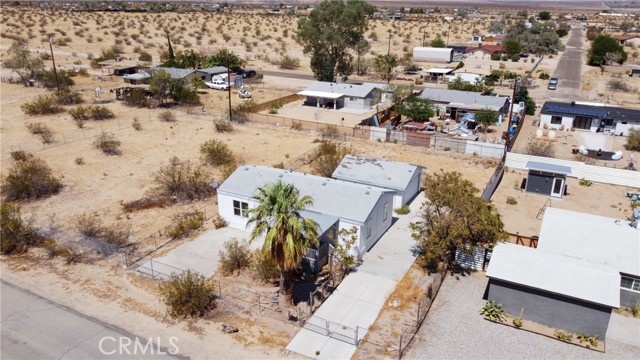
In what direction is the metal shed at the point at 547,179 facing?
toward the camera

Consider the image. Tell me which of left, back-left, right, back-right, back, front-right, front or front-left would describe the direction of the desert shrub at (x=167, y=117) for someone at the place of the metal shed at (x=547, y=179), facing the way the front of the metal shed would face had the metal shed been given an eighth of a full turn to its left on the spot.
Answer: back-right

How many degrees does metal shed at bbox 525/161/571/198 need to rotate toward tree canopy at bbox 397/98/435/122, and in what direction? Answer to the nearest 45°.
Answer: approximately 135° to its right

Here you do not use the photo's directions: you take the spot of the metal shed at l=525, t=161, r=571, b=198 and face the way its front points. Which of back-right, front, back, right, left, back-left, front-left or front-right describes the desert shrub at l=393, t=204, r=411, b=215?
front-right

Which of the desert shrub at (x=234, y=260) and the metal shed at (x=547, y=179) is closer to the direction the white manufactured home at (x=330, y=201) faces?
the desert shrub

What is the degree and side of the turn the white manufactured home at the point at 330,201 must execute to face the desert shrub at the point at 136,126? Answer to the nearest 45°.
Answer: approximately 90° to its right

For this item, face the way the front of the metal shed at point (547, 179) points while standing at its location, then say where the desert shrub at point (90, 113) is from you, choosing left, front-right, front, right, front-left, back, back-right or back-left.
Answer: right

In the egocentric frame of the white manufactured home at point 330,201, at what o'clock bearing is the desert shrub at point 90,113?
The desert shrub is roughly at 3 o'clock from the white manufactured home.

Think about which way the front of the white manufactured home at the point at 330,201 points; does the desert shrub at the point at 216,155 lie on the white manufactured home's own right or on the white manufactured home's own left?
on the white manufactured home's own right

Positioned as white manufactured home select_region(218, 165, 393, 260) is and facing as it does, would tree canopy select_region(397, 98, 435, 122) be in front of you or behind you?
behind

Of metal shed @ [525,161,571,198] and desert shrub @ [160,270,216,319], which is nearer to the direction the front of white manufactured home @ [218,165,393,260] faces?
the desert shrub

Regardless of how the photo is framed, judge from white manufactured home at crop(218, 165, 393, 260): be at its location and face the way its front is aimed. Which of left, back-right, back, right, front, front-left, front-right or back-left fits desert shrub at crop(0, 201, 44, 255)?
front-right

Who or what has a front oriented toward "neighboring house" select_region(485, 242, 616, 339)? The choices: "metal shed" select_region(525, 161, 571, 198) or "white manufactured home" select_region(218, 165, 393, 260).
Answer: the metal shed

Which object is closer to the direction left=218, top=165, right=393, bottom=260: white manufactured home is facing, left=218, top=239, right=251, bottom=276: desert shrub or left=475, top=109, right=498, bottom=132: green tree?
the desert shrub
